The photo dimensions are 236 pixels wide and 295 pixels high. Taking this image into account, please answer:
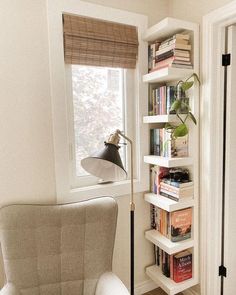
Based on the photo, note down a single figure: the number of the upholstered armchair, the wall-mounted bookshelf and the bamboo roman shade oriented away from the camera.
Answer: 0

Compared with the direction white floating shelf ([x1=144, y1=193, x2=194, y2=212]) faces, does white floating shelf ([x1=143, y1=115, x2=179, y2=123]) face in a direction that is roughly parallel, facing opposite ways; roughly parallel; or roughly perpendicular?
roughly parallel

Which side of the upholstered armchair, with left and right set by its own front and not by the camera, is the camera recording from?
front

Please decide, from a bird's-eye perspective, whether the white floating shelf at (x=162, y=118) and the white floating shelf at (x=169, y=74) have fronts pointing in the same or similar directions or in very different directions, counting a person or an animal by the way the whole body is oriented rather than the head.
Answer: same or similar directions

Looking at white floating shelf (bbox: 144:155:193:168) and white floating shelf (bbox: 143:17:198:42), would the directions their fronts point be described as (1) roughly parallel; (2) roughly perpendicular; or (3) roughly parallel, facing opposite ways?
roughly parallel

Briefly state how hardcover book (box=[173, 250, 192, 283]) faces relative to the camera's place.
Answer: facing the viewer and to the right of the viewer

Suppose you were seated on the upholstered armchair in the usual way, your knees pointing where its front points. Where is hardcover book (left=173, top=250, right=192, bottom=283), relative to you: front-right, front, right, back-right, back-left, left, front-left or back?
left

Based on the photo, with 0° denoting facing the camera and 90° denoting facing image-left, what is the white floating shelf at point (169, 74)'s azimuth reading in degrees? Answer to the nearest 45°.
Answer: approximately 45°

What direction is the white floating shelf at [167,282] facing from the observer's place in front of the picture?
facing the viewer and to the left of the viewer

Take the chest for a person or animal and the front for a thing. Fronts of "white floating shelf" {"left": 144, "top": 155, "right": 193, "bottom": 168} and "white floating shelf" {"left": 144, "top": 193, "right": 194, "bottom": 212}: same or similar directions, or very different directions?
same or similar directions

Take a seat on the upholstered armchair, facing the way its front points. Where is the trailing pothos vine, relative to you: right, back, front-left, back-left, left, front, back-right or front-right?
left
